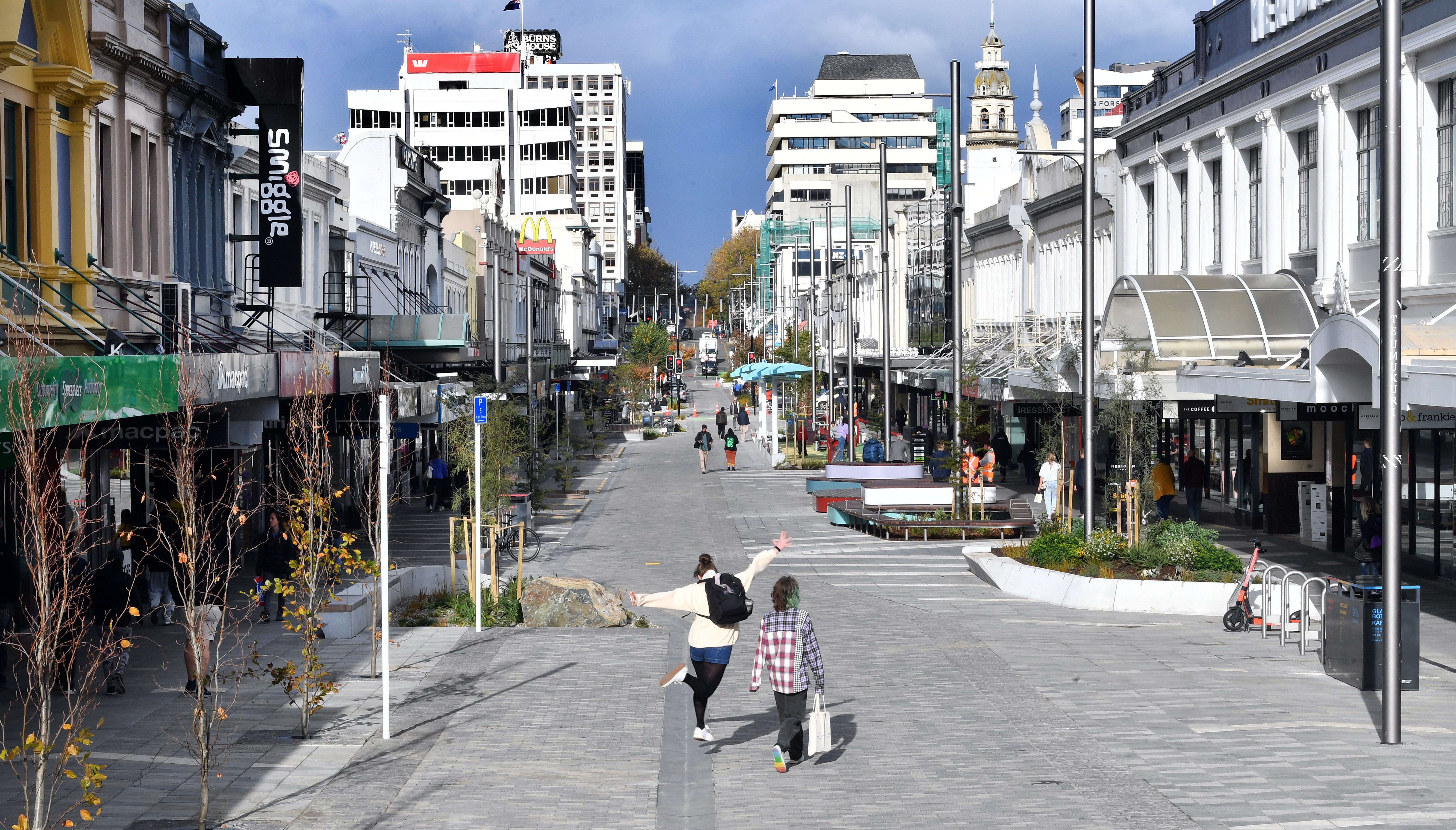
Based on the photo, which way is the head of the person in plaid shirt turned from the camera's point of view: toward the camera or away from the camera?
away from the camera

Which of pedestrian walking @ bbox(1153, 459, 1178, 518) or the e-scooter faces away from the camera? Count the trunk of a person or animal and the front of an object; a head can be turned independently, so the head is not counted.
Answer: the pedestrian walking

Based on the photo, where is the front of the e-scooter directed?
to the viewer's left

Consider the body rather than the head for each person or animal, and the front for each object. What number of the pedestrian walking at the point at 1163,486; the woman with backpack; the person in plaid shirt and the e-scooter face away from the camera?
3

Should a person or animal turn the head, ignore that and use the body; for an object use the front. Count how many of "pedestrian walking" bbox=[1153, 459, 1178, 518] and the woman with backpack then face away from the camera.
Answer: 2

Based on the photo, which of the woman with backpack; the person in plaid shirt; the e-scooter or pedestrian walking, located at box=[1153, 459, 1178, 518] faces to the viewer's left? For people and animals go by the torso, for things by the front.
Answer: the e-scooter

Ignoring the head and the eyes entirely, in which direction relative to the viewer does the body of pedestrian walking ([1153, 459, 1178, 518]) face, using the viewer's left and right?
facing away from the viewer

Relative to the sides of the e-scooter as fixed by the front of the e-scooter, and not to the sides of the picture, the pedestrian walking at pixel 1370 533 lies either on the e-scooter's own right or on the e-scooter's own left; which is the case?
on the e-scooter's own right

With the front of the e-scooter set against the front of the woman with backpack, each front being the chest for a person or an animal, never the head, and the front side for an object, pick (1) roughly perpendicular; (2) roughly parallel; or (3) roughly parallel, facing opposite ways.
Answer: roughly perpendicular

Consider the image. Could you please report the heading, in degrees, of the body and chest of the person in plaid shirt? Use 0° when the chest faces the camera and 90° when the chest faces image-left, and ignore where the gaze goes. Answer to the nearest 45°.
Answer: approximately 180°

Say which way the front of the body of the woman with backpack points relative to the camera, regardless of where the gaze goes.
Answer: away from the camera

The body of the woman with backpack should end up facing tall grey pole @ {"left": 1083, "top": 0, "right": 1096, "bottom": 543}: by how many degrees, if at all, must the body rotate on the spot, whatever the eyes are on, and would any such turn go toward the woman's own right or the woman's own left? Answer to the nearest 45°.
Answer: approximately 45° to the woman's own right

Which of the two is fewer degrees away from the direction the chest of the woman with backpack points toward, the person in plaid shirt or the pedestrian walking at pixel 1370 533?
the pedestrian walking

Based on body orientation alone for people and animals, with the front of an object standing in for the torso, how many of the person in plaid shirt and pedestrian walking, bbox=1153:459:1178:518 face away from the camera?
2
